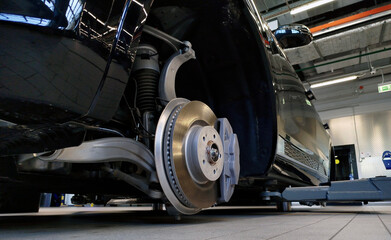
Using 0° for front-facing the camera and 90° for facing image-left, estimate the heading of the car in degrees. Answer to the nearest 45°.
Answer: approximately 45°

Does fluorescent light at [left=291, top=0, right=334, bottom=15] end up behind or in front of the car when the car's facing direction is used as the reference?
behind
